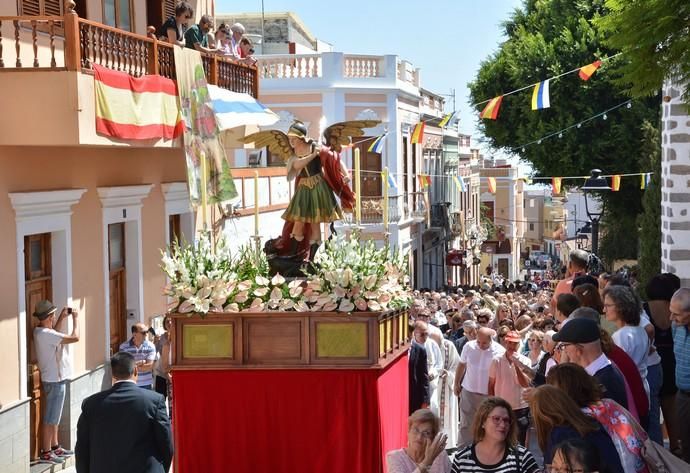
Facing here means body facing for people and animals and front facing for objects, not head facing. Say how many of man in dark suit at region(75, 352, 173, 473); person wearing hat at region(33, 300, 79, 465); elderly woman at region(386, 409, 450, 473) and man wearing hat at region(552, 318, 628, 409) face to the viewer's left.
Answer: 1

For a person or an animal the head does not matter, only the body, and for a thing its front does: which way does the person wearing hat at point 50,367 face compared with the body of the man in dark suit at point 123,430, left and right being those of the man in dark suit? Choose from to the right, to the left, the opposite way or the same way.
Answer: to the right

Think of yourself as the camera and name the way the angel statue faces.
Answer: facing the viewer and to the left of the viewer

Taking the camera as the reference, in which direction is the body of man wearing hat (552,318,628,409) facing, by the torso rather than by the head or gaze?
to the viewer's left

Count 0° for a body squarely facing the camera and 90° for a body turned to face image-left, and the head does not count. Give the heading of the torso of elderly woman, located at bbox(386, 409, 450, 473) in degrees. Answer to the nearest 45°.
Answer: approximately 0°

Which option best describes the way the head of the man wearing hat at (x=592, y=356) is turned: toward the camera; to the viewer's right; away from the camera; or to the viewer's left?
to the viewer's left

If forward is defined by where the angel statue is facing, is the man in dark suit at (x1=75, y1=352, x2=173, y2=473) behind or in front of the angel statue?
in front

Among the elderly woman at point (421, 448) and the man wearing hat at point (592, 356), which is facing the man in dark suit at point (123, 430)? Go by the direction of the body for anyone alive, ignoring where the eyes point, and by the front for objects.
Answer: the man wearing hat

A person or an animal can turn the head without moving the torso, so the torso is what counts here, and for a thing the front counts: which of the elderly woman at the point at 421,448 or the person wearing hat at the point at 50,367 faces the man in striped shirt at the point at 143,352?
the person wearing hat

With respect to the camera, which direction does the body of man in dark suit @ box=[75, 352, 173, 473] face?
away from the camera
